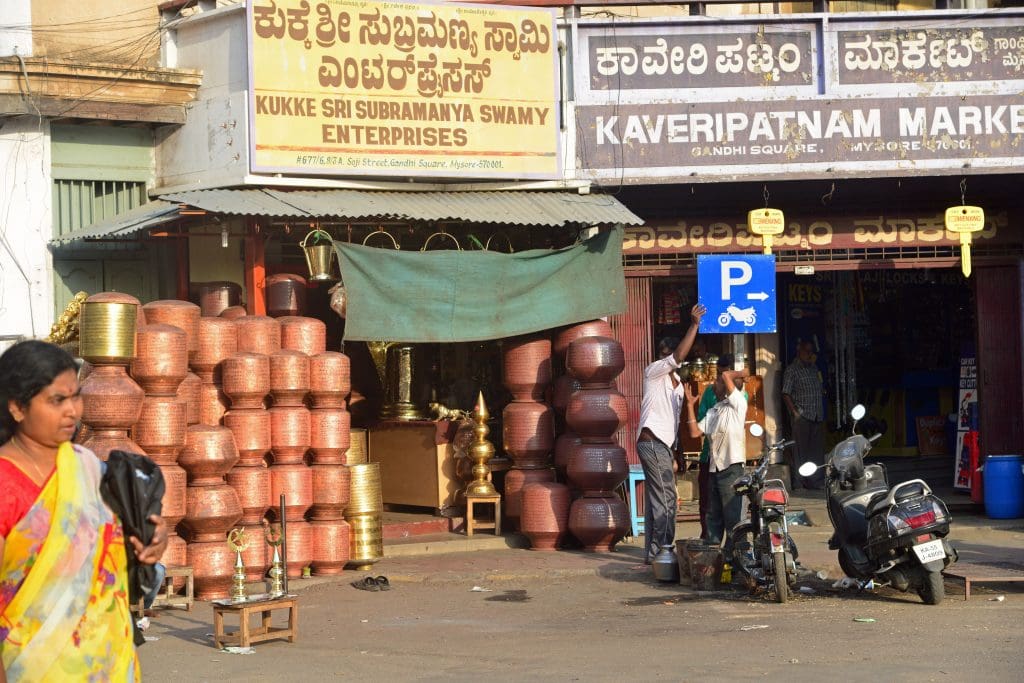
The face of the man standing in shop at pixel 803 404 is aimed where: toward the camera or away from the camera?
toward the camera

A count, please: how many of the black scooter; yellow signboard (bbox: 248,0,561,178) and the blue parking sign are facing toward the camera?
2

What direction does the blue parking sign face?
toward the camera

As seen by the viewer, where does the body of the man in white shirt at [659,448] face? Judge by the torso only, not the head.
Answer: to the viewer's right

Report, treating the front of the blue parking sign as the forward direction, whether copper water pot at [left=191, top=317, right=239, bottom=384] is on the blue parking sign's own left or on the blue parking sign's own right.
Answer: on the blue parking sign's own right

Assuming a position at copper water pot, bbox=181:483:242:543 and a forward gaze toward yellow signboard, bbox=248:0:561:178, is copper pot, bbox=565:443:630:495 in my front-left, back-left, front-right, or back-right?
front-right

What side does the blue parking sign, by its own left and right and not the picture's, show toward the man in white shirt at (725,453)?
front

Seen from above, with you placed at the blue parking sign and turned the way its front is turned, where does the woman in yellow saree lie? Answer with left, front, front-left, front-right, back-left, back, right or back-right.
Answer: front

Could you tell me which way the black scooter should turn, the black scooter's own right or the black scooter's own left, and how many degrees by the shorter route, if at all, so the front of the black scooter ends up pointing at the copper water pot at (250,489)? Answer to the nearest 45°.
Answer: approximately 45° to the black scooter's own left

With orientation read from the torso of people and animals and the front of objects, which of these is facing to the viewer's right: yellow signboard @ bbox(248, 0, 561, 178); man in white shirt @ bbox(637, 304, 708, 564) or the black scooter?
the man in white shirt

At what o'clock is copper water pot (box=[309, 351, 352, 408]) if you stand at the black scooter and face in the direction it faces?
The copper water pot is roughly at 11 o'clock from the black scooter.

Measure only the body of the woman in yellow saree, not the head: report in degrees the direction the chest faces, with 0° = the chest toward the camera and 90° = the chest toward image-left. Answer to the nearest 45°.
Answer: approximately 315°

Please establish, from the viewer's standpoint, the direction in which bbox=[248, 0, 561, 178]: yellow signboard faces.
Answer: facing the viewer
